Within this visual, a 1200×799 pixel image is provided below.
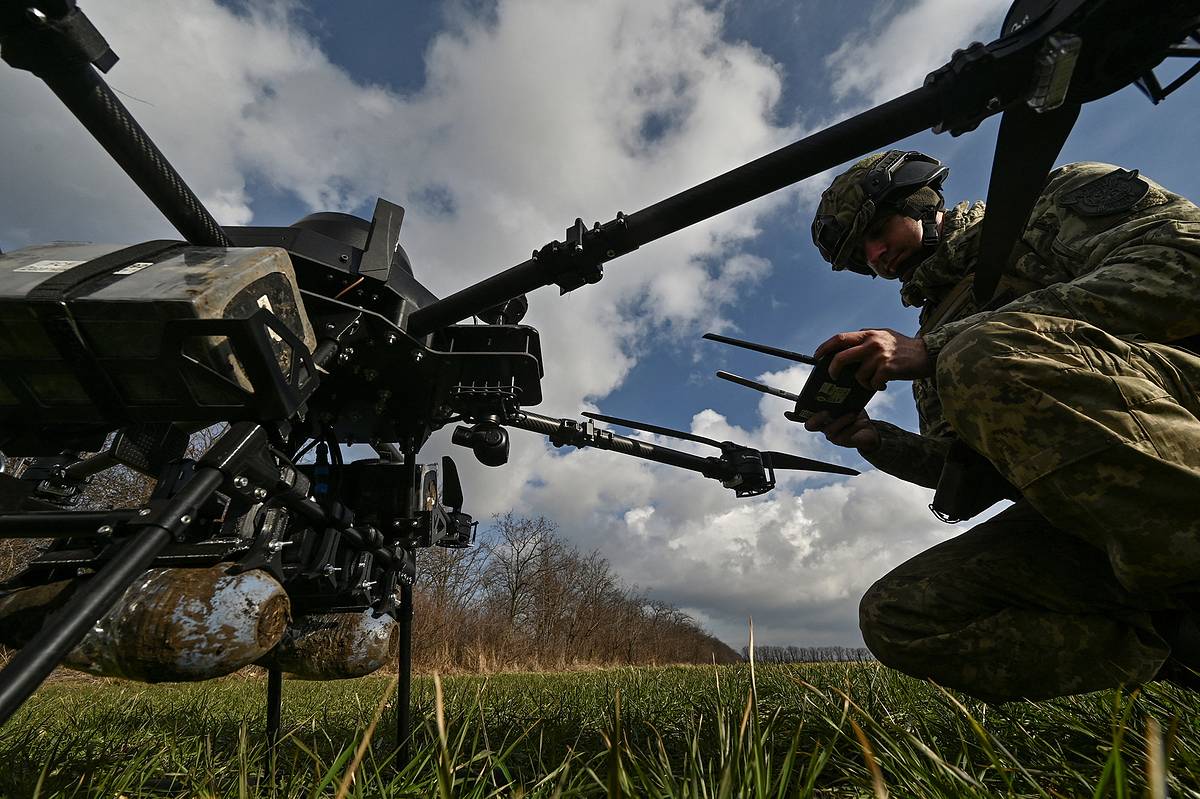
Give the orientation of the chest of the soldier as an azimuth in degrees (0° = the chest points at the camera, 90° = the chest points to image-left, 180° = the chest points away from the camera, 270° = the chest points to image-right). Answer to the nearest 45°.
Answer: approximately 90°

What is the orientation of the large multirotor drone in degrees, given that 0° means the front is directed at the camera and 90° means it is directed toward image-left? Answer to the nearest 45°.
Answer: approximately 270°
